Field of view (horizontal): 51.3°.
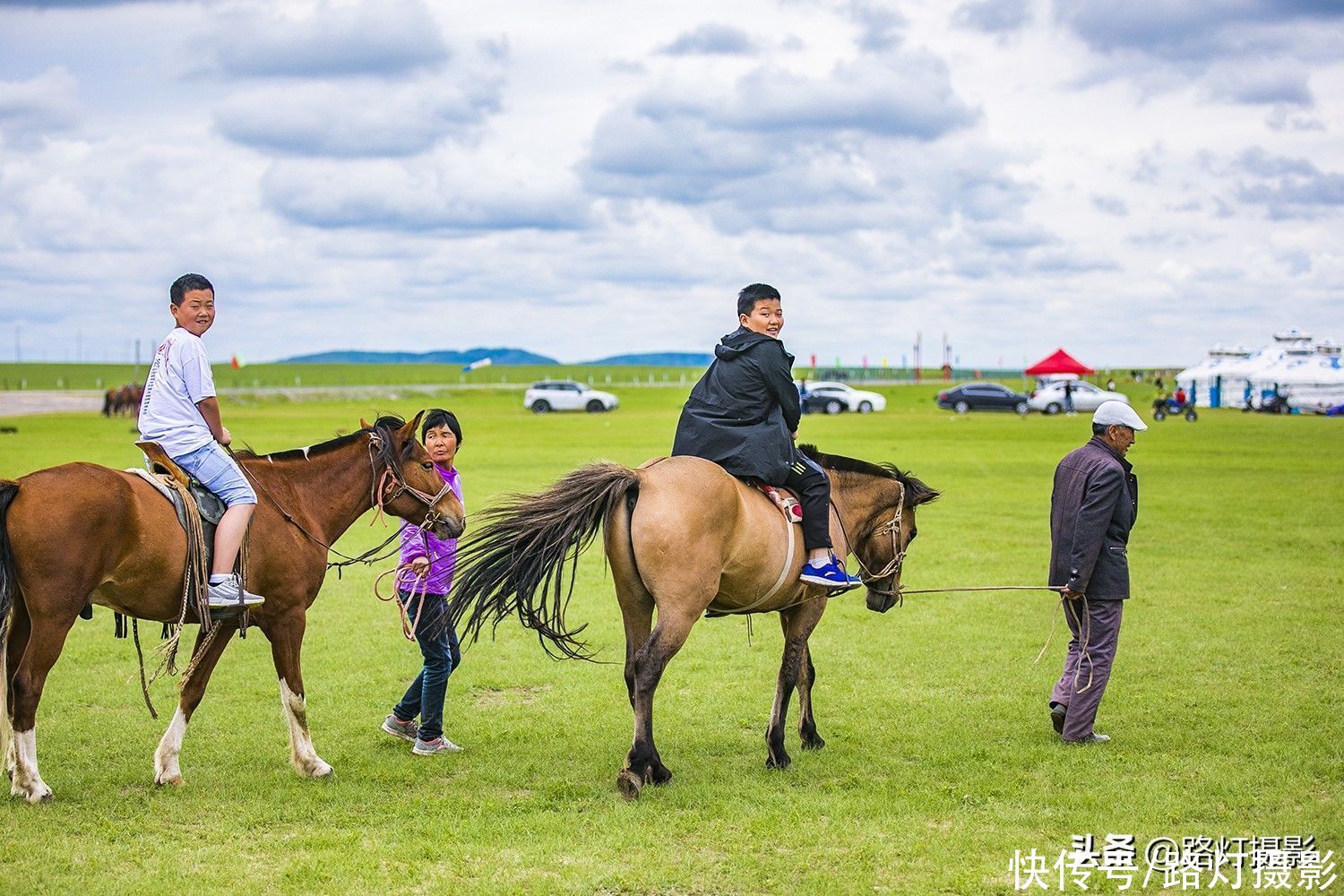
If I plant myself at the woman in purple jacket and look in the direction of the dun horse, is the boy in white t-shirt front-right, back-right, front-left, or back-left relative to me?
back-right

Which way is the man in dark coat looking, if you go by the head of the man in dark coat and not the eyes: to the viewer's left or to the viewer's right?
to the viewer's right

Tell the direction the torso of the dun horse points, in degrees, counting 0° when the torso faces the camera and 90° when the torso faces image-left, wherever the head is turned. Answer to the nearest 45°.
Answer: approximately 225°

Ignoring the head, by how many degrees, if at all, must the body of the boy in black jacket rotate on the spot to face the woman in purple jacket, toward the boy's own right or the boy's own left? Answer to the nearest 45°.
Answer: approximately 135° to the boy's own left

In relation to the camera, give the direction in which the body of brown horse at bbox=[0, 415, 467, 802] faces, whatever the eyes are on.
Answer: to the viewer's right

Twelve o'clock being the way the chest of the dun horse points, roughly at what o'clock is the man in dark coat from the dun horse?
The man in dark coat is roughly at 1 o'clock from the dun horse.

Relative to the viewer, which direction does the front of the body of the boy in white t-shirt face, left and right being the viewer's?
facing to the right of the viewer

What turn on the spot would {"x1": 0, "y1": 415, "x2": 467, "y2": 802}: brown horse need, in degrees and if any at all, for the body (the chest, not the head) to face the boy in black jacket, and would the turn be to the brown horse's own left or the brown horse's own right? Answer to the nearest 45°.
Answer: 0° — it already faces them

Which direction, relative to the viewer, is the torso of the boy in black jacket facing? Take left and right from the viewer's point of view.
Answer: facing away from the viewer and to the right of the viewer

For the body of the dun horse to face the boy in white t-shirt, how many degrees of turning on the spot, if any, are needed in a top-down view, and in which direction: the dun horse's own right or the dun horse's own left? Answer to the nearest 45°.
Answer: approximately 135° to the dun horse's own left

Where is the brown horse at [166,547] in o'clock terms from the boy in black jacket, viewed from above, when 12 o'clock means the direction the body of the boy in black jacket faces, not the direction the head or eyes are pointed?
The brown horse is roughly at 7 o'clock from the boy in black jacket.
